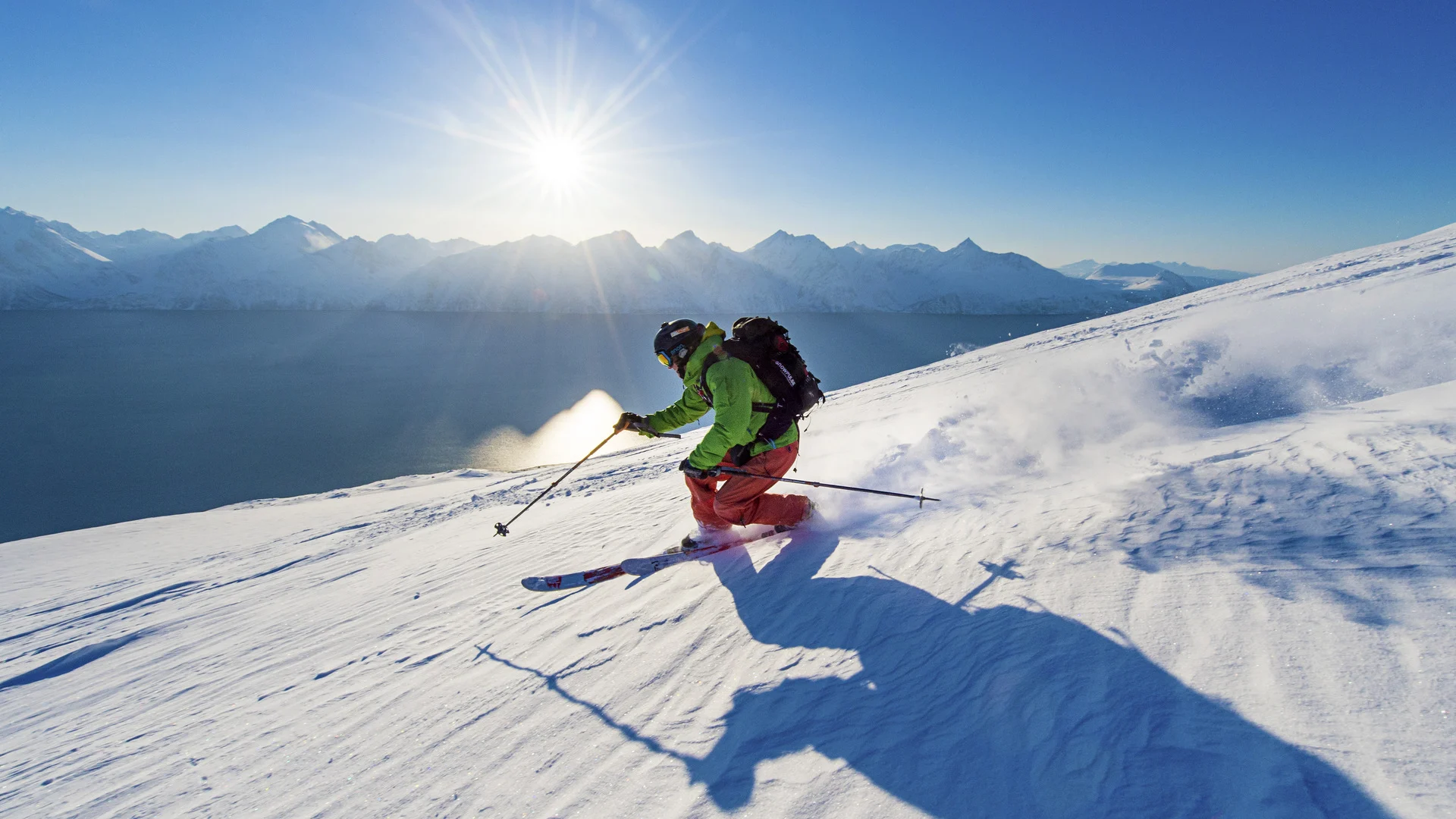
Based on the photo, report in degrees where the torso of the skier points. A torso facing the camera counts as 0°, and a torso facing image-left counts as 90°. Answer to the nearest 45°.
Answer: approximately 90°

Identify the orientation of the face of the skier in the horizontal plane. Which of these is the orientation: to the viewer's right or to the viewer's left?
to the viewer's left
